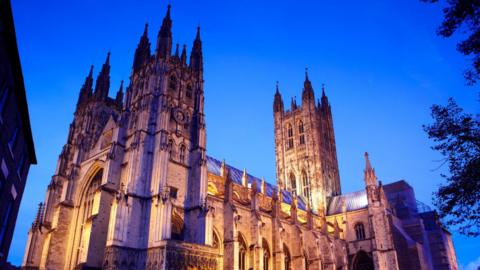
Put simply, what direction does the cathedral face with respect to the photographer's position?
facing the viewer and to the left of the viewer
